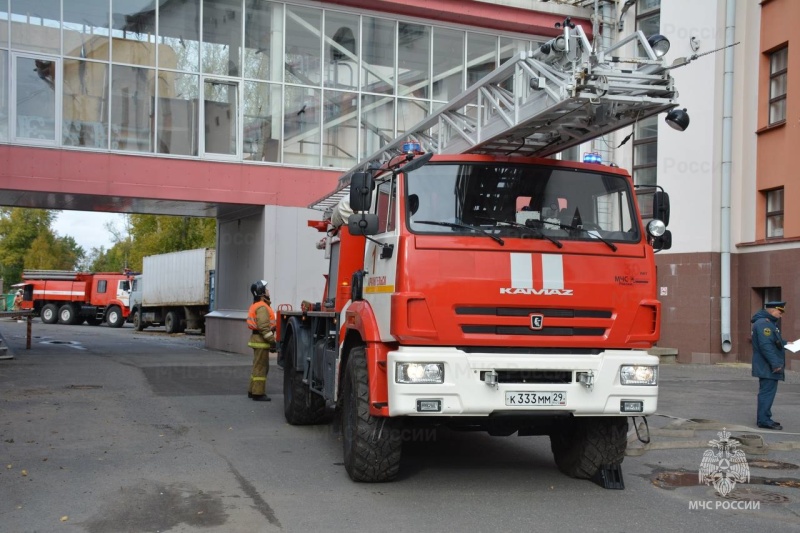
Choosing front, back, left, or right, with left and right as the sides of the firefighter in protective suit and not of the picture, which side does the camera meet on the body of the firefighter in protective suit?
right

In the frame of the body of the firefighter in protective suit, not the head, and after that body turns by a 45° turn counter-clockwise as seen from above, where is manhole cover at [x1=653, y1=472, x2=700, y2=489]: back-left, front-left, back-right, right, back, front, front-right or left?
right

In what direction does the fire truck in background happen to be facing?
to the viewer's right

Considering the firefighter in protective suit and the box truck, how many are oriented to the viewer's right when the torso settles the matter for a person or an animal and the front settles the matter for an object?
1

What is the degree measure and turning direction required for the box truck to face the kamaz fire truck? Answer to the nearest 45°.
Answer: approximately 135° to its left
